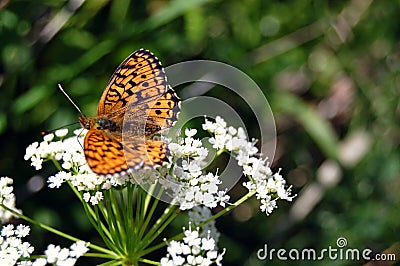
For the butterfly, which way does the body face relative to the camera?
to the viewer's left
